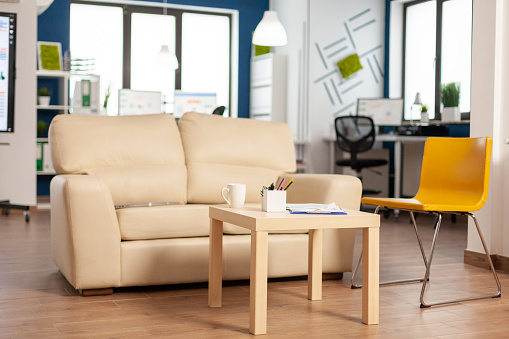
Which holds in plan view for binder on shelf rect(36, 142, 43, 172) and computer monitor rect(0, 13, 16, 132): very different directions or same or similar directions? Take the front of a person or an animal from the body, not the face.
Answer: same or similar directions

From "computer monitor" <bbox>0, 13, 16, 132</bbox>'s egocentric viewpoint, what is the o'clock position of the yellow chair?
The yellow chair is roughly at 11 o'clock from the computer monitor.

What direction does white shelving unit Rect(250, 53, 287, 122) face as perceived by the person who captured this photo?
facing the viewer and to the left of the viewer

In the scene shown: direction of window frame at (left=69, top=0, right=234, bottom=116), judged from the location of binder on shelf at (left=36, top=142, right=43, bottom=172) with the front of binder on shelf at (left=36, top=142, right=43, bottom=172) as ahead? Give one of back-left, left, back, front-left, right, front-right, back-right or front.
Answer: back-left

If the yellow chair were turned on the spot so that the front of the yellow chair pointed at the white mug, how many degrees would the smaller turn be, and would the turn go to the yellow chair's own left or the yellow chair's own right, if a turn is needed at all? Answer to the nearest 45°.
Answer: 0° — it already faces it

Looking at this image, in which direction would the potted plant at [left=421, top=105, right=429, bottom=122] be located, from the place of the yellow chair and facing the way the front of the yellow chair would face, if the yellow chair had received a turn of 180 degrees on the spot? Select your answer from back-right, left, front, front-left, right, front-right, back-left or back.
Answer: front-left

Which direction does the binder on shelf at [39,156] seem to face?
toward the camera
